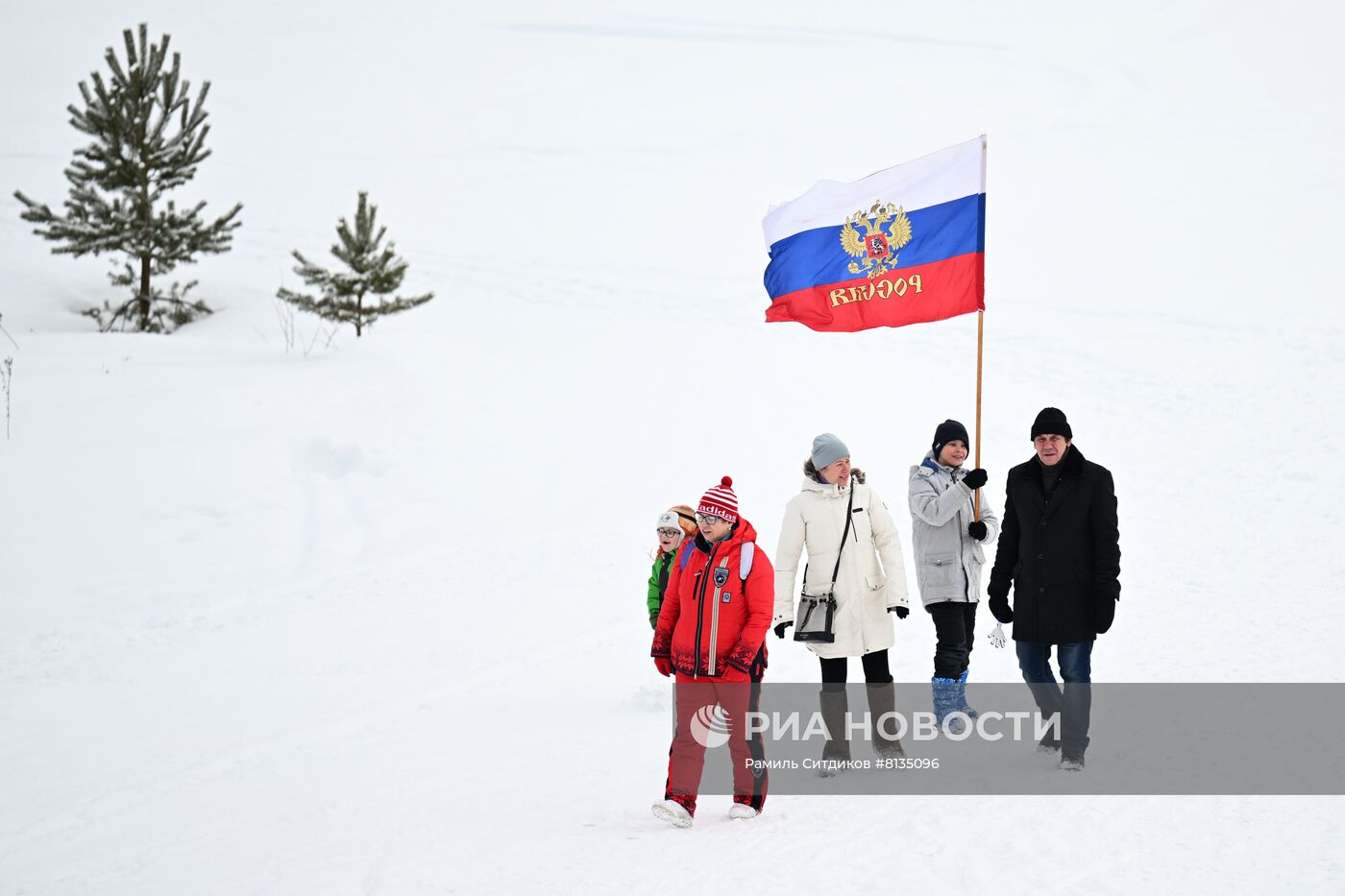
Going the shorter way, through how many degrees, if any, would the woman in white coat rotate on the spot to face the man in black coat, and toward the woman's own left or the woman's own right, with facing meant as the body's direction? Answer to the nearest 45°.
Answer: approximately 90° to the woman's own left

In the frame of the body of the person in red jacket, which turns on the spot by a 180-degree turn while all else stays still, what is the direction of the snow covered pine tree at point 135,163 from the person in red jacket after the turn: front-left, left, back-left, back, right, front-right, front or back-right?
left

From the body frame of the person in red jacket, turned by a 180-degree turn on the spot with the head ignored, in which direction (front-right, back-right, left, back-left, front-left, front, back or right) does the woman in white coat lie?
front

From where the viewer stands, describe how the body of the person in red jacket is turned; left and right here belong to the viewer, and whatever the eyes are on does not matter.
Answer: facing the viewer and to the left of the viewer

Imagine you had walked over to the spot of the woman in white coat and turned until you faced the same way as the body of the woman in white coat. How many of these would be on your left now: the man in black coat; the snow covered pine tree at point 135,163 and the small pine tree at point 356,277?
1

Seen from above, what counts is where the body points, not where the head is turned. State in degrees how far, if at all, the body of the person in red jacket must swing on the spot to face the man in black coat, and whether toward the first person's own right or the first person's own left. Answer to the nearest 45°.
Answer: approximately 135° to the first person's own left

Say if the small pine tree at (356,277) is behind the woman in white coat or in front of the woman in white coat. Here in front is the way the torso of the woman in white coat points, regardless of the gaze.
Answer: behind

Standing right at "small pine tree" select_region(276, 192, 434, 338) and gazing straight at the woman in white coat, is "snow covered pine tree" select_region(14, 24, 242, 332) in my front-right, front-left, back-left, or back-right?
back-right

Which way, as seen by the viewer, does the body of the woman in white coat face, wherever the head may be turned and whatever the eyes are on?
toward the camera
